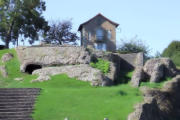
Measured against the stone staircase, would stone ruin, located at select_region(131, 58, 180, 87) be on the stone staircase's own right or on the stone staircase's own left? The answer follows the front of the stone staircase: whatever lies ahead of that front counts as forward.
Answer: on the stone staircase's own left

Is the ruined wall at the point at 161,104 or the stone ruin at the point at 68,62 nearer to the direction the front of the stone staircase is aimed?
the ruined wall

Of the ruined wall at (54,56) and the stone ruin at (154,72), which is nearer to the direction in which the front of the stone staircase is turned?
the stone ruin

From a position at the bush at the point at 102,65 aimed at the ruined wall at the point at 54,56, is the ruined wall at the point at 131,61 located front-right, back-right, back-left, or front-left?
back-right

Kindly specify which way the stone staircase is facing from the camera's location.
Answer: facing the viewer

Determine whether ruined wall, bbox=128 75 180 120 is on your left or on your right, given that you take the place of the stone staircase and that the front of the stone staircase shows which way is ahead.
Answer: on your left

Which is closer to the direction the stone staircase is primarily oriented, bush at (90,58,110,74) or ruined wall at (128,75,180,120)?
the ruined wall

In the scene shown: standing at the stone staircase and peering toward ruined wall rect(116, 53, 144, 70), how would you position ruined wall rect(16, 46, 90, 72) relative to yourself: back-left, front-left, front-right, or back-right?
front-left
